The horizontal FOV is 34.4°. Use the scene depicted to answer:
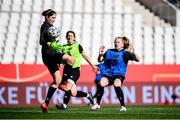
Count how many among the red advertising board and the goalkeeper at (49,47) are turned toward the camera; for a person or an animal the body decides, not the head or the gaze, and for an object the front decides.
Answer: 1

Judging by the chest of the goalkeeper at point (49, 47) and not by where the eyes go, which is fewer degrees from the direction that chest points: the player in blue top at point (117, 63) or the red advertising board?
the player in blue top

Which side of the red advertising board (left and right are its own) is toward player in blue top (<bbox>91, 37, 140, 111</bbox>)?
front

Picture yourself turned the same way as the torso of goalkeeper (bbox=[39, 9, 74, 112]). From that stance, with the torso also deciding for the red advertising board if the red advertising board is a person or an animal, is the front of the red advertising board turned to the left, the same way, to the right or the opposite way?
to the right

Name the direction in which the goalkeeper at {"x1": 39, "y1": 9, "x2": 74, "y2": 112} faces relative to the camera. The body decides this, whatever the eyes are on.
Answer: to the viewer's right

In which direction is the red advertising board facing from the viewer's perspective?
toward the camera

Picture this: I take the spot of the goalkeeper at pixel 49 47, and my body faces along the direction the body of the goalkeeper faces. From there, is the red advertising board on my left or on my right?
on my left
